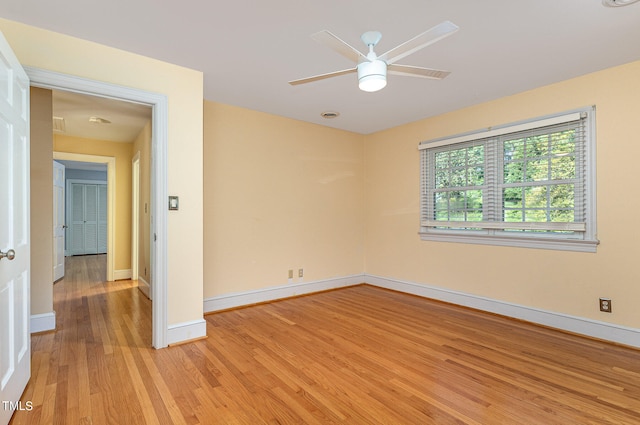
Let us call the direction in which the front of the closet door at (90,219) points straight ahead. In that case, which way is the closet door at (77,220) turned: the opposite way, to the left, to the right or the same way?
the same way

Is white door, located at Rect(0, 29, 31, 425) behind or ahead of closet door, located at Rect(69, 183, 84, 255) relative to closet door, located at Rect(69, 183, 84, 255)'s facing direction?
ahead

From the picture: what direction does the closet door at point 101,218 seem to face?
toward the camera

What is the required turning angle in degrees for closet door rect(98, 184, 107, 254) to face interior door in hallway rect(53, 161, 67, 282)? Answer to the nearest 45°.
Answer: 0° — it already faces it

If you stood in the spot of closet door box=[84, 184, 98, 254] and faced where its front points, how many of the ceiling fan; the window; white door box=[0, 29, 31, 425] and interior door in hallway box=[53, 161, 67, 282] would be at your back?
0

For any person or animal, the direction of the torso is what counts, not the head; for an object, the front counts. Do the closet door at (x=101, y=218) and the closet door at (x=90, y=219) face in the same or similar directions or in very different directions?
same or similar directions

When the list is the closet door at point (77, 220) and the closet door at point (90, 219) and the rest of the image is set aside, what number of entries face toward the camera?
2

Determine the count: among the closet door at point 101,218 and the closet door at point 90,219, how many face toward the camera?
2

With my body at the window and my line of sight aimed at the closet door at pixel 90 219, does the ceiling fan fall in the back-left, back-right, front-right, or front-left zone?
front-left

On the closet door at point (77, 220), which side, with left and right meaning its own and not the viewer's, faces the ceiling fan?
front

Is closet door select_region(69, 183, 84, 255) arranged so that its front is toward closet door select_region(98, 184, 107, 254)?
no

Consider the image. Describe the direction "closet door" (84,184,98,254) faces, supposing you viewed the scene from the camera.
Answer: facing the viewer

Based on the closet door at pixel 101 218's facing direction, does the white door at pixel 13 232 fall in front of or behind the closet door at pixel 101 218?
in front

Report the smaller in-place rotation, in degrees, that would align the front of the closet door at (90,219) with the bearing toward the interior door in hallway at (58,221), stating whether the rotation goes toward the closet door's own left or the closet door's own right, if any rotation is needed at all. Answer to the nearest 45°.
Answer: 0° — it already faces it

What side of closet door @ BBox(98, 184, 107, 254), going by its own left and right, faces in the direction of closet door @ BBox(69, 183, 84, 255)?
right

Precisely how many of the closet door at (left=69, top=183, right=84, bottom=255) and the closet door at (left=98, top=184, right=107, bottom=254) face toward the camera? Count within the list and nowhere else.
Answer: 2

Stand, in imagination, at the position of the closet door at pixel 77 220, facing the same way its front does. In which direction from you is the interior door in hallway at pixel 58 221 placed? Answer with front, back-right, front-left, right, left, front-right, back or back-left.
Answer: front

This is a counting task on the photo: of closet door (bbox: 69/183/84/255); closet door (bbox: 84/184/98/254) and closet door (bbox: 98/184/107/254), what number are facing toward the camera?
3
